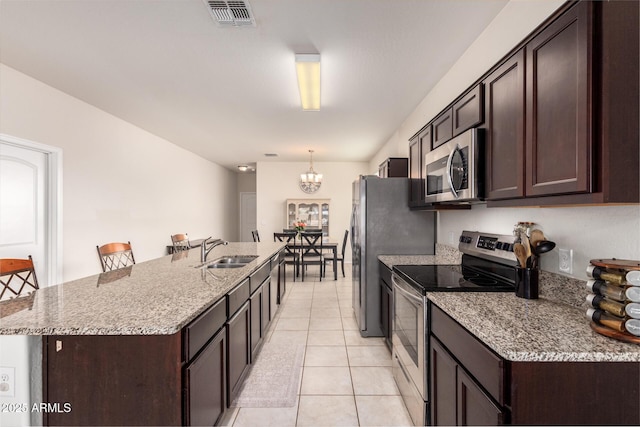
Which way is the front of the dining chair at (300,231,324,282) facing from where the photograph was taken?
facing away from the viewer

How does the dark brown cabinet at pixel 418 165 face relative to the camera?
to the viewer's left

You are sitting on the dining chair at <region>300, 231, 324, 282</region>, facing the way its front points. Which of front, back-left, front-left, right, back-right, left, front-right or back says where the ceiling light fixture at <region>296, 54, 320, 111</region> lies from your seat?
back

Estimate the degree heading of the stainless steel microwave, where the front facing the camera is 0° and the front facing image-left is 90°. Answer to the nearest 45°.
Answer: approximately 45°

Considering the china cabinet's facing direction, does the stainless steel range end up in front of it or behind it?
in front

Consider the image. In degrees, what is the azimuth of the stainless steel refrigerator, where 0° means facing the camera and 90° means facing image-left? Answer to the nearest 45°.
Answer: approximately 90°

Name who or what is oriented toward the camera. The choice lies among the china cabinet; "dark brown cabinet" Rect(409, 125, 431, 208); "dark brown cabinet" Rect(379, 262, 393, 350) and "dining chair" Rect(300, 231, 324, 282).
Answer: the china cabinet

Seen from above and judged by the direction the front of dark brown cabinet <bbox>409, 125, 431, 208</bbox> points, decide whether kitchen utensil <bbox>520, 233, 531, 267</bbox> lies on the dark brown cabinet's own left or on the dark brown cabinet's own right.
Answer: on the dark brown cabinet's own left

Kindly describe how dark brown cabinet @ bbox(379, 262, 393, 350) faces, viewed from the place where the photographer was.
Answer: facing to the left of the viewer

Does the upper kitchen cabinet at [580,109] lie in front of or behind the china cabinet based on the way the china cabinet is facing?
in front
